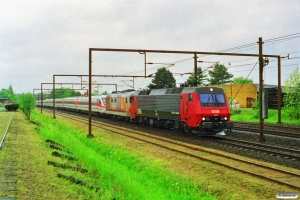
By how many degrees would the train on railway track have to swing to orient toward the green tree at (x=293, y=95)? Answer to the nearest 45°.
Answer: approximately 90° to its left

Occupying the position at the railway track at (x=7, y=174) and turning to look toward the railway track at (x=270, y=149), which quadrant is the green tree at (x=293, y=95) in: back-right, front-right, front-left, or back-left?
front-left

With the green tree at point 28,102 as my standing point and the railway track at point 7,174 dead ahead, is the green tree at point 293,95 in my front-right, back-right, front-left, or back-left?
front-left

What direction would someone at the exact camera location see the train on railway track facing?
facing the viewer and to the right of the viewer

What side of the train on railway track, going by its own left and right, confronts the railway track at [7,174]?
right

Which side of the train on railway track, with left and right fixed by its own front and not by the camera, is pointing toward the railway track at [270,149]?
front

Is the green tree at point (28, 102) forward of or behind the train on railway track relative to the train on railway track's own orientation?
behind

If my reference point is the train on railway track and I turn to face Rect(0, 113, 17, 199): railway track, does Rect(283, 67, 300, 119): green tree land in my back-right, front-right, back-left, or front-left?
back-left
